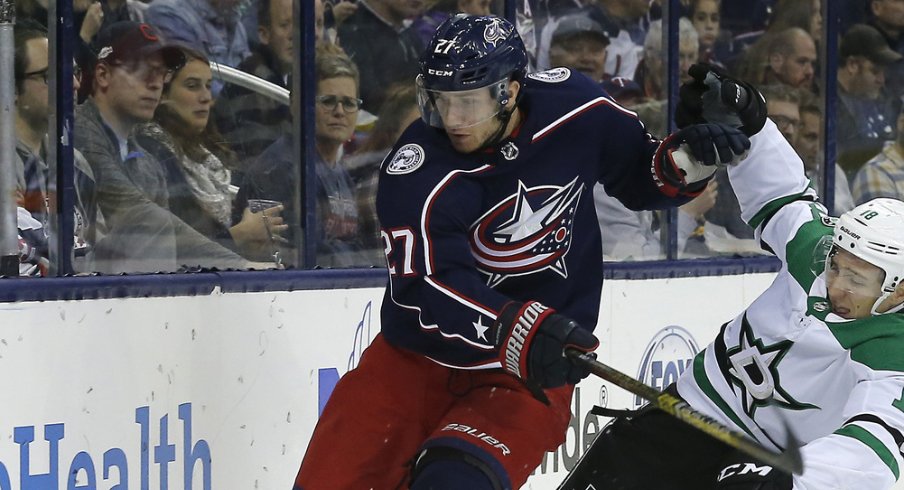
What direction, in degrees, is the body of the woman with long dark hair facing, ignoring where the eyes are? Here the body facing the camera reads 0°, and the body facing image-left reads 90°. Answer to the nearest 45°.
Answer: approximately 315°

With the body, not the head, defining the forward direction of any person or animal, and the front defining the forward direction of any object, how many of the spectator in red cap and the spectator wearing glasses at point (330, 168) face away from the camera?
0

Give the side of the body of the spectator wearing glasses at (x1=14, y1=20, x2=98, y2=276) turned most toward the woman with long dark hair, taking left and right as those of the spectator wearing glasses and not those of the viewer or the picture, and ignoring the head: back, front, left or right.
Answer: left

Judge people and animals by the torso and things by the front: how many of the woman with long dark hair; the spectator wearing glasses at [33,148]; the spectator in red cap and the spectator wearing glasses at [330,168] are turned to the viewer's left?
0

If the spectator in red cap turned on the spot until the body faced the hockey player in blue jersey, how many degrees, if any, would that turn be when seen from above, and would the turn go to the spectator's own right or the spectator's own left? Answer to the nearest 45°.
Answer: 0° — they already face them

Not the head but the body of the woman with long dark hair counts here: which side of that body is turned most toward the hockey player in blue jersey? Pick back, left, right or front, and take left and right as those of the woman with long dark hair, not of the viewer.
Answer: front

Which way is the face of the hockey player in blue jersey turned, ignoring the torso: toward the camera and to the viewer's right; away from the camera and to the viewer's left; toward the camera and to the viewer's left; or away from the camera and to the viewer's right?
toward the camera and to the viewer's left

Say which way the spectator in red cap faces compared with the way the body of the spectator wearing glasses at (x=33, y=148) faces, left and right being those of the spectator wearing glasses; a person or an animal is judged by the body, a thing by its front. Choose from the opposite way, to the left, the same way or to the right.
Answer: the same way

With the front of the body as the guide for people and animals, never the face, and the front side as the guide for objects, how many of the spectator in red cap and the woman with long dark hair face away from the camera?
0

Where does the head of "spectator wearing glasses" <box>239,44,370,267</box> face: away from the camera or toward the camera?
toward the camera

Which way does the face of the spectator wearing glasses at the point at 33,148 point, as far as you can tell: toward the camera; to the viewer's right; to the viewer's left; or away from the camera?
to the viewer's right

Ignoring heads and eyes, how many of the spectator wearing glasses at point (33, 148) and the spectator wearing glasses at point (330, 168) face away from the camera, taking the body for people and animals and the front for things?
0

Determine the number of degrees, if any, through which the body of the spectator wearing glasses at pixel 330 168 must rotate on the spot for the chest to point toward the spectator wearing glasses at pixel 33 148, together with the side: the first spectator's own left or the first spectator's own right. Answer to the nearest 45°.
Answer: approximately 45° to the first spectator's own right

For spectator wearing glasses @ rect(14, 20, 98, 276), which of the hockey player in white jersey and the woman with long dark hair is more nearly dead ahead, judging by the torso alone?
the hockey player in white jersey

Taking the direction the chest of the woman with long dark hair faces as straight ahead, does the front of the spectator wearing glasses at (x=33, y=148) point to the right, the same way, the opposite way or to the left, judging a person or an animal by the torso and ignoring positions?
the same way

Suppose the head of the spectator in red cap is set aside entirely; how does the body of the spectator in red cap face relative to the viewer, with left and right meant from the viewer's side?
facing the viewer and to the right of the viewer

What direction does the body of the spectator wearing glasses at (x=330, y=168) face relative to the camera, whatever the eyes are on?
toward the camera
